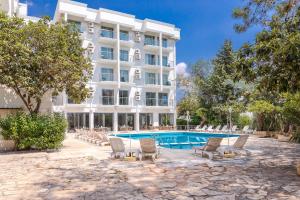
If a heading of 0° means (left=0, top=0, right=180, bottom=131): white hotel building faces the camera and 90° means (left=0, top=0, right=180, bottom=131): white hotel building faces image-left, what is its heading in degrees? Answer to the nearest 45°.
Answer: approximately 315°

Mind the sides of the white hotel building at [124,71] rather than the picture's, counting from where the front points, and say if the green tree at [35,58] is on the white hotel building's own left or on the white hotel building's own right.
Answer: on the white hotel building's own right

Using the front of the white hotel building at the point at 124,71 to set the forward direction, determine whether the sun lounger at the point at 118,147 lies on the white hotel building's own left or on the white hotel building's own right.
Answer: on the white hotel building's own right
